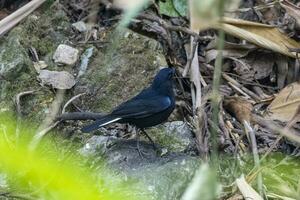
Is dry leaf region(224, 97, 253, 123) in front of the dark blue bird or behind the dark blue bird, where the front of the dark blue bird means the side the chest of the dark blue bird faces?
in front

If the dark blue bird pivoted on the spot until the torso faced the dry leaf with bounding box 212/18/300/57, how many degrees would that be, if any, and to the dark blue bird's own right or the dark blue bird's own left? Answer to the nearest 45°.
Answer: approximately 45° to the dark blue bird's own left

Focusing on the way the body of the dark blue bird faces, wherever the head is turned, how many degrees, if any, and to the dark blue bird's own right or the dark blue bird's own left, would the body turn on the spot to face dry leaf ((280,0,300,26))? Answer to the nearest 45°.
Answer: approximately 45° to the dark blue bird's own left

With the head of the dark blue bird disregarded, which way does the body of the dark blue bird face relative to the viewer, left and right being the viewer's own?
facing to the right of the viewer

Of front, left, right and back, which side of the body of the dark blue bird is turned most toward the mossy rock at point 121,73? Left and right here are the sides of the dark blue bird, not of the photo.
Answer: left

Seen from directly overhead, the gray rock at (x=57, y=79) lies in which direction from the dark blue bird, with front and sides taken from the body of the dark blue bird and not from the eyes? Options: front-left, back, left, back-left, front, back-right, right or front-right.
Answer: back-left

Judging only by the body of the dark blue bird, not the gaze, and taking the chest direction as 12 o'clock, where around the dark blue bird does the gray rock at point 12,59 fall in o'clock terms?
The gray rock is roughly at 7 o'clock from the dark blue bird.

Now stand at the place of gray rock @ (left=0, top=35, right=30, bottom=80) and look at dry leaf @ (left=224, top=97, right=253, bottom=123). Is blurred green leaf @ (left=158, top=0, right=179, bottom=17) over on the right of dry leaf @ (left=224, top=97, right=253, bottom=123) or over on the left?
left
